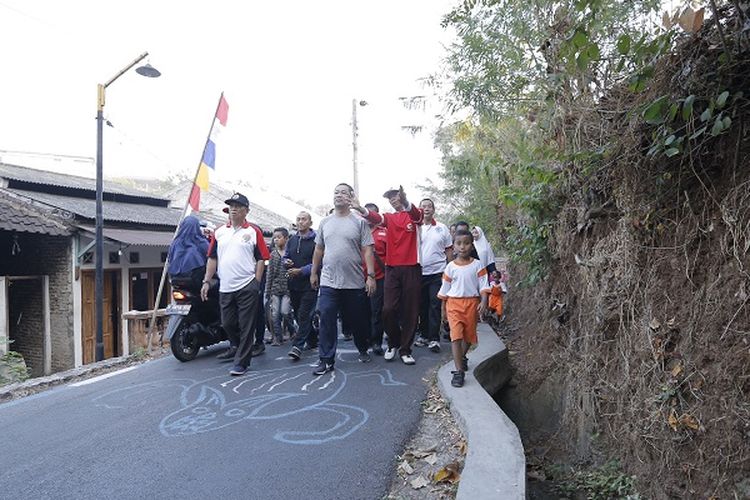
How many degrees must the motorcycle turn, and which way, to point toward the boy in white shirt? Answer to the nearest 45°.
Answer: approximately 90° to its right

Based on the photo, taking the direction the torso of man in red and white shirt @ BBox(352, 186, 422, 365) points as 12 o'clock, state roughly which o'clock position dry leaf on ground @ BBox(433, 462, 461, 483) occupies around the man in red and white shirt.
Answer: The dry leaf on ground is roughly at 12 o'clock from the man in red and white shirt.

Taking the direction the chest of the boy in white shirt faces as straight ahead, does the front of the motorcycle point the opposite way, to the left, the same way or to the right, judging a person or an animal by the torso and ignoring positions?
the opposite way

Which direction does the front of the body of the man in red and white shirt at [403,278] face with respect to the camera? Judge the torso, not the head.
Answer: toward the camera

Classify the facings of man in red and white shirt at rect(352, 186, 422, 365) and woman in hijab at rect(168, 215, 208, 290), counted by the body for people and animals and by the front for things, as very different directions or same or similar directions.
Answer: very different directions

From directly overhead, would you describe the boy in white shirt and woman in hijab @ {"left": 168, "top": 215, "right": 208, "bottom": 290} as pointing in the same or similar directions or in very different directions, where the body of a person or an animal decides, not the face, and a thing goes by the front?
very different directions

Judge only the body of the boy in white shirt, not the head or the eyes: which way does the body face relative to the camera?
toward the camera

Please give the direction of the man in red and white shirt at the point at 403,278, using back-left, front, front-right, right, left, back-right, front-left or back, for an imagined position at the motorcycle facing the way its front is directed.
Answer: right

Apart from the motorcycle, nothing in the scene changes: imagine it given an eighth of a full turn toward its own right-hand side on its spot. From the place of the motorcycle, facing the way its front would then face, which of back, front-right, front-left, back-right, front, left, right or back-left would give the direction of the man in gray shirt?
front-right
